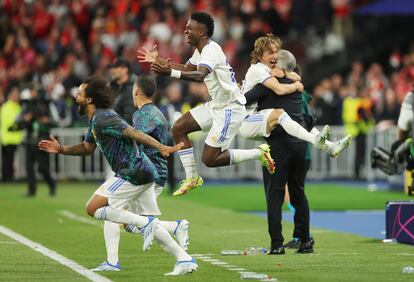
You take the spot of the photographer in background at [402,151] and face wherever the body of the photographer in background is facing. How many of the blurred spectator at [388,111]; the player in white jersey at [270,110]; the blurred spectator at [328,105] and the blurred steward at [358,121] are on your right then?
3

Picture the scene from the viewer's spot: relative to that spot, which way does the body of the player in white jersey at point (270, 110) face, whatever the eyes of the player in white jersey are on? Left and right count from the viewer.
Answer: facing to the right of the viewer

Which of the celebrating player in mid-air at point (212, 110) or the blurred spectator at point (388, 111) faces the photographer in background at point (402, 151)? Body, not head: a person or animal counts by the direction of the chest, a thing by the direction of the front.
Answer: the blurred spectator

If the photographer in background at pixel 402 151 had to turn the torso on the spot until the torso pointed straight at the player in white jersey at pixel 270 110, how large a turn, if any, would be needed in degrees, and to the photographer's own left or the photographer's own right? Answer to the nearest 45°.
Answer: approximately 45° to the photographer's own left

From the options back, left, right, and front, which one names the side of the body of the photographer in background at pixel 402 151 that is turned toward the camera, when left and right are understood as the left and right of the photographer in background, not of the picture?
left

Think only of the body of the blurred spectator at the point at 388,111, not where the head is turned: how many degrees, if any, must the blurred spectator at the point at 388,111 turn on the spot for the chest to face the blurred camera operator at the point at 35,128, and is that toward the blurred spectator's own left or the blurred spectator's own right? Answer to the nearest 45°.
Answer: approximately 45° to the blurred spectator's own right

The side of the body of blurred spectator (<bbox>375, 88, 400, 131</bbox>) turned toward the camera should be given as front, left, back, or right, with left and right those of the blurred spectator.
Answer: front

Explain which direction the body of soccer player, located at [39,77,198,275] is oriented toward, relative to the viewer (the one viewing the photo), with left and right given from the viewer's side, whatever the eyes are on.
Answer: facing to the left of the viewer

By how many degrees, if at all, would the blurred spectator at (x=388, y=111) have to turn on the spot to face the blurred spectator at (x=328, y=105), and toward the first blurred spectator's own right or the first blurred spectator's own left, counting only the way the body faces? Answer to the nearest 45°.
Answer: approximately 90° to the first blurred spectator's own right

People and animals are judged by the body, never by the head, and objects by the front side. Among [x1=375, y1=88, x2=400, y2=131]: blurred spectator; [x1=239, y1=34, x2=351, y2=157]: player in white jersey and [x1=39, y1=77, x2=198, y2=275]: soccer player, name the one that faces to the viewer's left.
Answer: the soccer player
